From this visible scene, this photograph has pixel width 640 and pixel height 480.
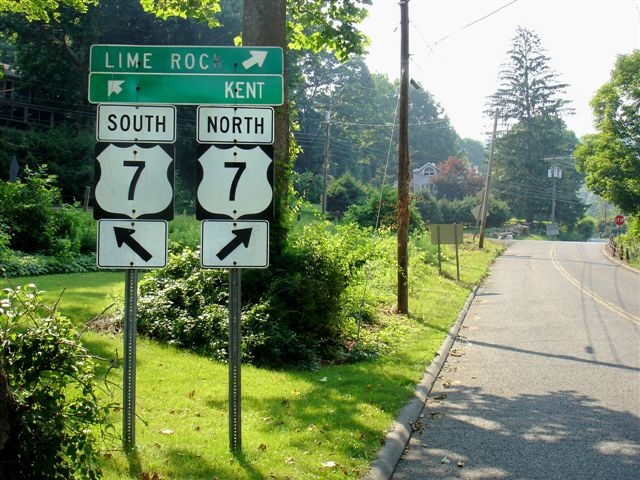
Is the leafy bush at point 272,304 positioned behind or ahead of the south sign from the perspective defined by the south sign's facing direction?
behind

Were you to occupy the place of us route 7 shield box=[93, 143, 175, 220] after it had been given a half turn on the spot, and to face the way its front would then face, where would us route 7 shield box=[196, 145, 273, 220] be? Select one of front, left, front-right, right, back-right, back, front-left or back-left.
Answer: right

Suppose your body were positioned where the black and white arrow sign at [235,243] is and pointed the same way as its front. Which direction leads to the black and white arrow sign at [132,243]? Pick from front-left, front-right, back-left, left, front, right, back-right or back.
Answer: right

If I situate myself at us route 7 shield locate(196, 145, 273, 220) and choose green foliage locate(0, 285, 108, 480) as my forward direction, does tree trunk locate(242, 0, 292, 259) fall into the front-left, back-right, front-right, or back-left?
back-right

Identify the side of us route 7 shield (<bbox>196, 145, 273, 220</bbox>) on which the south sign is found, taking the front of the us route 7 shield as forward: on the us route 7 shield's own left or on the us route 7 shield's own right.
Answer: on the us route 7 shield's own right

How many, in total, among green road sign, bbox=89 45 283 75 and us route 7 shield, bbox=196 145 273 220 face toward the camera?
2

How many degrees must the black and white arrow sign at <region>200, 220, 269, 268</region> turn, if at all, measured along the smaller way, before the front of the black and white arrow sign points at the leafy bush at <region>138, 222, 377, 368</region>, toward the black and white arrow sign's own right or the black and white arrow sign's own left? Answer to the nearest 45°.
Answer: approximately 180°
